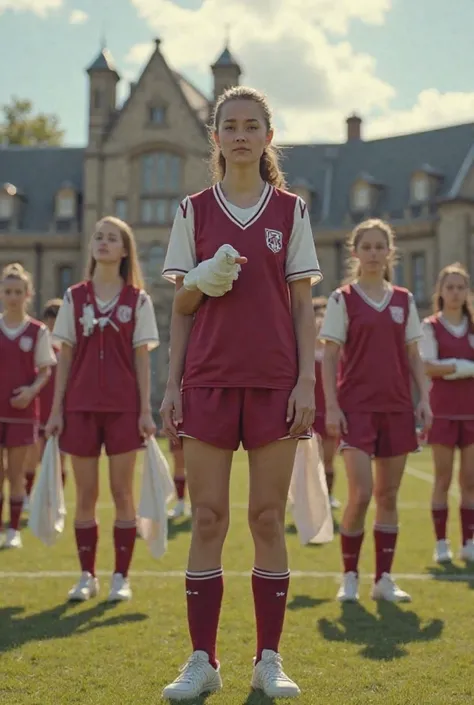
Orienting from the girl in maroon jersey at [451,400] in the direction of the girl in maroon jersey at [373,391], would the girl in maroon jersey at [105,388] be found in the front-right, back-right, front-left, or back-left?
front-right

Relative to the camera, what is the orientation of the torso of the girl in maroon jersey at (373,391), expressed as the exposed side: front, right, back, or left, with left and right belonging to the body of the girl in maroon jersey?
front

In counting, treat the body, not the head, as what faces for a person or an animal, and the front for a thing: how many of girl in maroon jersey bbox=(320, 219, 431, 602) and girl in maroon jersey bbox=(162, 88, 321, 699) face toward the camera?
2

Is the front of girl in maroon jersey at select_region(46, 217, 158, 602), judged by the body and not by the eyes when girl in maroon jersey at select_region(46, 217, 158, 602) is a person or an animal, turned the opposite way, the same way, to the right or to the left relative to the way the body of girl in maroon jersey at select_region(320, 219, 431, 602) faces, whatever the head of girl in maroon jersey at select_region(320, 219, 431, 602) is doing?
the same way

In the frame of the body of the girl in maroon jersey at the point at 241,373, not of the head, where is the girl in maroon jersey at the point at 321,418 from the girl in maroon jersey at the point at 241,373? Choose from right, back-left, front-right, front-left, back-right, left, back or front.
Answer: back

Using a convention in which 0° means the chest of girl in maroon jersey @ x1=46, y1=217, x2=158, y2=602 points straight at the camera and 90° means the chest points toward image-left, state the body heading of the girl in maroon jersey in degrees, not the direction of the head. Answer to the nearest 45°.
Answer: approximately 0°

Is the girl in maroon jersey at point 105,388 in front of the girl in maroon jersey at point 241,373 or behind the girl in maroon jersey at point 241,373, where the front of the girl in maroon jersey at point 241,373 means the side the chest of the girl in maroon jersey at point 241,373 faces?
behind

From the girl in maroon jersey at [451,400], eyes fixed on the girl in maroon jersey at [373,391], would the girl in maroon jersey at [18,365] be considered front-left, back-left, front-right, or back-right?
front-right

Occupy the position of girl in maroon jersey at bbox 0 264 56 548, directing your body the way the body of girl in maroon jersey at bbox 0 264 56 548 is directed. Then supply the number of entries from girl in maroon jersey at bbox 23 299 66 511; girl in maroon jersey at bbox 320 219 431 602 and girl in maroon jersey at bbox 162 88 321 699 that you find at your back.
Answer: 1

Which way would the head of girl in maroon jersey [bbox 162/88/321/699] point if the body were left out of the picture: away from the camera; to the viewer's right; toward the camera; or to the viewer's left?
toward the camera

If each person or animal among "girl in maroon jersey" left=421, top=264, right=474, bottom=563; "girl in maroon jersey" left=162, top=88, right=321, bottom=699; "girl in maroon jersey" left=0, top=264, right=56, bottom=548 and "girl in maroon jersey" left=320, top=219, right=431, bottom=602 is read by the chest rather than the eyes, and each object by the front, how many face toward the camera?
4

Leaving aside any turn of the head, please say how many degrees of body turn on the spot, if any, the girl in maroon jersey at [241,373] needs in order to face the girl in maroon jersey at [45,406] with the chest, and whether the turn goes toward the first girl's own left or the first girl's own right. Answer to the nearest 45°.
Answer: approximately 180°

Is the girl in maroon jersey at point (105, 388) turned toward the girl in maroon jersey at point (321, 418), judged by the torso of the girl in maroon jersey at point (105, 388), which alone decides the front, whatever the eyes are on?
no

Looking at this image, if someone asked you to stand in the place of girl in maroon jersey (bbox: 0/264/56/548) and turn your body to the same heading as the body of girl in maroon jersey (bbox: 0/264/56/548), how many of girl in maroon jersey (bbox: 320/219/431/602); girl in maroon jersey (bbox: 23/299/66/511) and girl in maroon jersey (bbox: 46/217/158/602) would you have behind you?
1

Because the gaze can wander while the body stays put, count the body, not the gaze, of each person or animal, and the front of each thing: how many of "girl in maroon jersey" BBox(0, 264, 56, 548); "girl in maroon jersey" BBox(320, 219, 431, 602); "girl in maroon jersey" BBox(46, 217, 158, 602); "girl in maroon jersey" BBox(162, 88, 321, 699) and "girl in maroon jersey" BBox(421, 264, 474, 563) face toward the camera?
5

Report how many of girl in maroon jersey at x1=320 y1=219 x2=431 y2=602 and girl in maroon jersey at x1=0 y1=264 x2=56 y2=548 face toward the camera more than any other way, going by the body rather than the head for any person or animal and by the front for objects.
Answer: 2

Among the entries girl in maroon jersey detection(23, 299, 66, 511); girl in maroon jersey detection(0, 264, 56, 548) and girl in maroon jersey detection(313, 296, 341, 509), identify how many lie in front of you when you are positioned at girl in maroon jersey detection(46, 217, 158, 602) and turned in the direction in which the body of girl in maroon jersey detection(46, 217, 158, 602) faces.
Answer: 0

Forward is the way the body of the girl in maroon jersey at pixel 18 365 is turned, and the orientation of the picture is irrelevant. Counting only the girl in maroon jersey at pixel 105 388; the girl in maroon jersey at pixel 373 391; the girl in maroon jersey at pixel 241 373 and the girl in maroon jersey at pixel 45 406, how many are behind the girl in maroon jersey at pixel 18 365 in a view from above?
1

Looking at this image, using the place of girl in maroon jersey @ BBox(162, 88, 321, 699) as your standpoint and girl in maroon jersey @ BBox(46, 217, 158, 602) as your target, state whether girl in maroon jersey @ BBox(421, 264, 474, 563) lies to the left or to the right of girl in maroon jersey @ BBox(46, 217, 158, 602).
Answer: right

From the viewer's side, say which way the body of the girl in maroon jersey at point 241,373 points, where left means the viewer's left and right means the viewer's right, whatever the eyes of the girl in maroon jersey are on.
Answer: facing the viewer

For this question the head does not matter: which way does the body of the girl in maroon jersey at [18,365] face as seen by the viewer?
toward the camera
